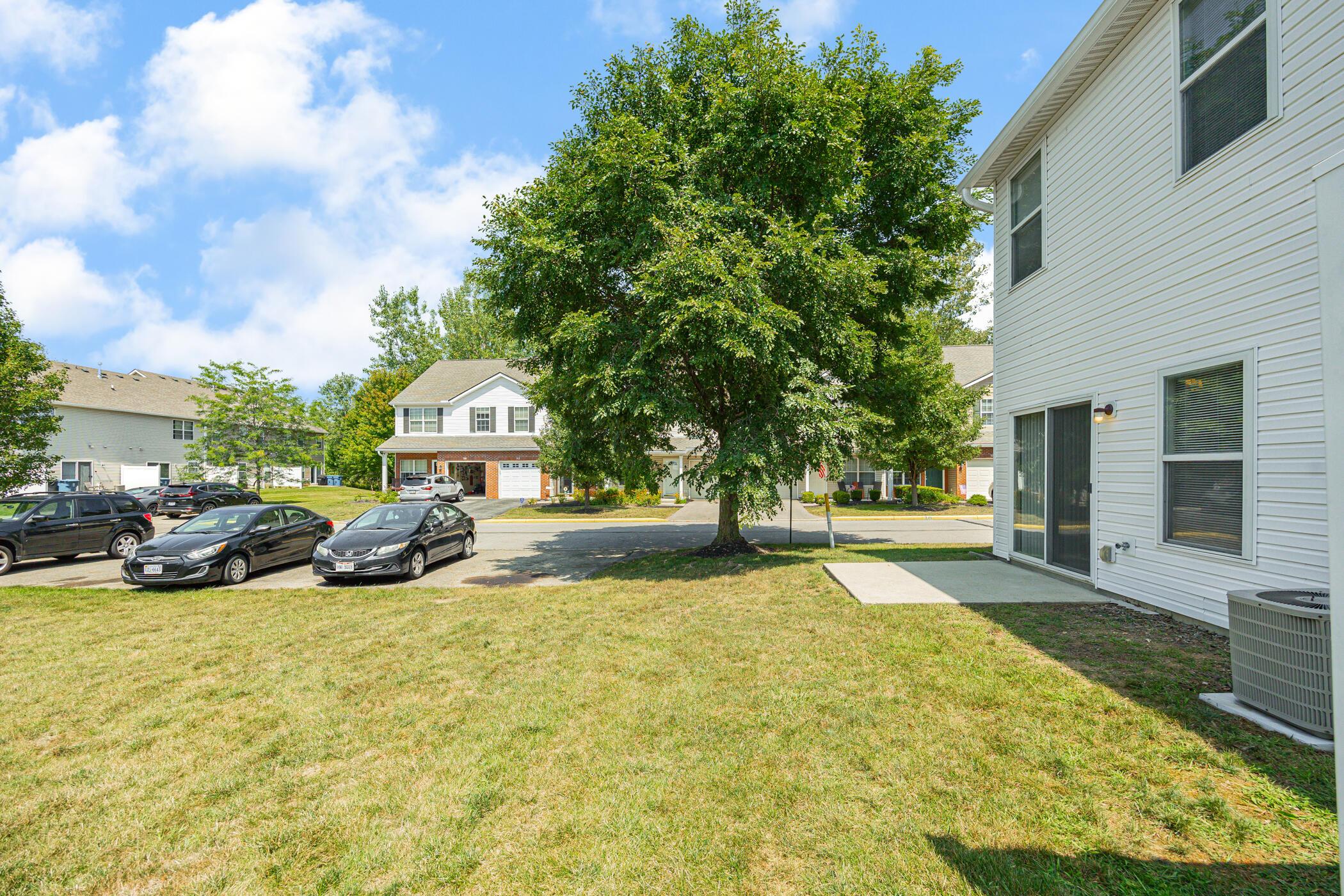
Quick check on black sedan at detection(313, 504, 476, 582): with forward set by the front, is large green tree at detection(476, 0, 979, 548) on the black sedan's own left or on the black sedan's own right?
on the black sedan's own left

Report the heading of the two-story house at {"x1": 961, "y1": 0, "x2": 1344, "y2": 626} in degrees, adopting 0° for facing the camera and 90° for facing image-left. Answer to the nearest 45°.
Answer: approximately 225°

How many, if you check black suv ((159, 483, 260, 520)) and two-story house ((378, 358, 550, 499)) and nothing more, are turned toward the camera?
1

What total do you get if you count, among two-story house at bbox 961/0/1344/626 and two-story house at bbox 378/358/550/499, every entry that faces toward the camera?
1

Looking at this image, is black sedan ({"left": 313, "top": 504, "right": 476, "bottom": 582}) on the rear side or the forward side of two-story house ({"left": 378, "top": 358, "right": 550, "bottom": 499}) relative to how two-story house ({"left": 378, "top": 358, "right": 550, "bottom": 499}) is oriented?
on the forward side

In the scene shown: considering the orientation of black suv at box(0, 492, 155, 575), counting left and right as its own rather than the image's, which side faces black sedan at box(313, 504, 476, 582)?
left

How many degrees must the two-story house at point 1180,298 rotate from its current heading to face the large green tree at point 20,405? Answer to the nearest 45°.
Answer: approximately 135° to its left

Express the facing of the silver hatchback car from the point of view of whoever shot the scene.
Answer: facing away from the viewer and to the right of the viewer

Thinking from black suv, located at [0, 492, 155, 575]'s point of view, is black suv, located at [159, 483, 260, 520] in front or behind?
behind

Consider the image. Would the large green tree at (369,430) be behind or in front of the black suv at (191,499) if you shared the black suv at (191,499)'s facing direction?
in front
